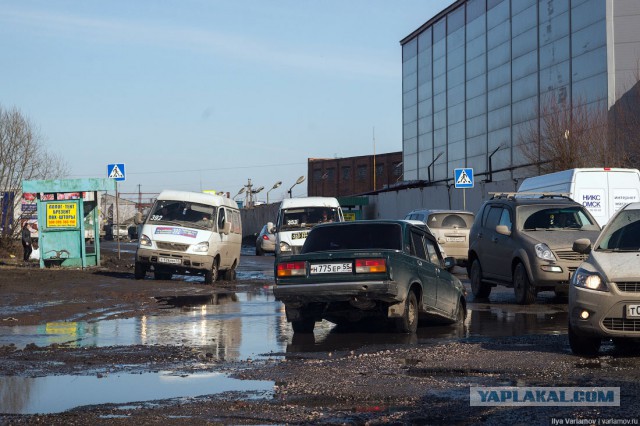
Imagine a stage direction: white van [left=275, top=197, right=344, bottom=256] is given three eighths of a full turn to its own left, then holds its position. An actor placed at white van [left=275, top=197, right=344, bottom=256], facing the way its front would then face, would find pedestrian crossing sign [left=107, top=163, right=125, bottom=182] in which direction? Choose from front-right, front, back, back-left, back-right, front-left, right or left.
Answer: left

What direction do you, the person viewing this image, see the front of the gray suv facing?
facing the viewer and to the right of the viewer

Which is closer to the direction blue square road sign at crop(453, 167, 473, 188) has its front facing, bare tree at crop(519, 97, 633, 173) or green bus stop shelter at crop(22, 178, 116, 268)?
the green bus stop shelter

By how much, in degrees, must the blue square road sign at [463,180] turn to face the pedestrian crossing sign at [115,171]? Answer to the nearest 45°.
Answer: approximately 45° to its right

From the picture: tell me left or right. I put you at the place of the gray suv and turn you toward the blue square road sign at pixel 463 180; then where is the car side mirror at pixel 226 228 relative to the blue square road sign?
left

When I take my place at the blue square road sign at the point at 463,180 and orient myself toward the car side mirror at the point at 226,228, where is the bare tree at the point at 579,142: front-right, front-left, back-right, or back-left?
back-left

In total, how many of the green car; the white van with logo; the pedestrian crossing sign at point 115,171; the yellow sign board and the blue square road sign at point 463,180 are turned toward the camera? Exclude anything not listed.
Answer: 3

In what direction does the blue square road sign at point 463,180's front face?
toward the camera

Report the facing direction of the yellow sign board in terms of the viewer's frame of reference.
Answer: facing the viewer

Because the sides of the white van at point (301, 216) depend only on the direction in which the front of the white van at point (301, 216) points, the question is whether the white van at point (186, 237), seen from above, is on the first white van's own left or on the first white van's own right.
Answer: on the first white van's own right

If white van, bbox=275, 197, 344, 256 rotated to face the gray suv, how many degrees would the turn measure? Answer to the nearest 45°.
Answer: approximately 45° to its left

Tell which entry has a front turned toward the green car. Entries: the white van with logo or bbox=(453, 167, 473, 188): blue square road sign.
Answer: the blue square road sign

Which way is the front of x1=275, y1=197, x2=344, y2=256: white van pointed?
toward the camera

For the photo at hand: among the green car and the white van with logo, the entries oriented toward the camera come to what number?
0
